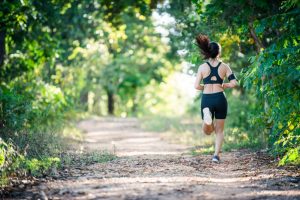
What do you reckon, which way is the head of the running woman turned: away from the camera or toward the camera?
away from the camera

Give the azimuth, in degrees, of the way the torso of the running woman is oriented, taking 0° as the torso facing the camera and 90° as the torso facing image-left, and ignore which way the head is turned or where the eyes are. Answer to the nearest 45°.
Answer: approximately 180°
